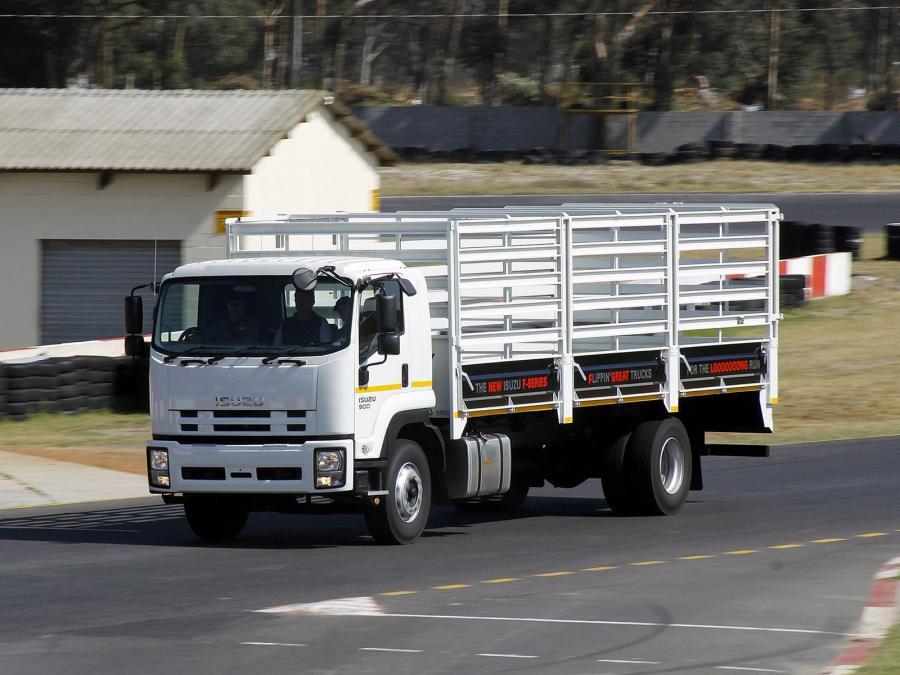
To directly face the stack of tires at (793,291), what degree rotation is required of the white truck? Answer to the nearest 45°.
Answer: approximately 135° to its right

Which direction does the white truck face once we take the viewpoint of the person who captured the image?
facing the viewer and to the left of the viewer

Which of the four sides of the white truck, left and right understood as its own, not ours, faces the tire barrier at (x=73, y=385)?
right

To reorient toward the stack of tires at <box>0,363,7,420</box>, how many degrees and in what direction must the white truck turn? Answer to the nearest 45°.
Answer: approximately 90° to its right

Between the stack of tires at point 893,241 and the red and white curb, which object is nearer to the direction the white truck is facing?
the red and white curb

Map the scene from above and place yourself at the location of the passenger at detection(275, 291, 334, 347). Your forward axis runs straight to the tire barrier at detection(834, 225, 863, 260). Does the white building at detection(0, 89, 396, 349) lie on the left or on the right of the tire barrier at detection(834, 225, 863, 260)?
left

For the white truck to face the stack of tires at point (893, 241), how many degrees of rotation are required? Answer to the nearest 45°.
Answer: approximately 180°

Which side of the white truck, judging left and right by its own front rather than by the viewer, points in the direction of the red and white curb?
left
